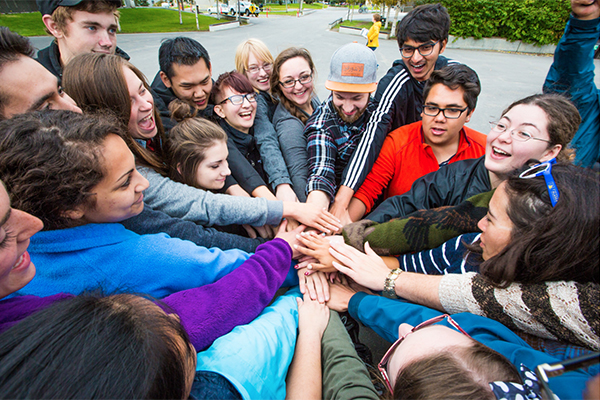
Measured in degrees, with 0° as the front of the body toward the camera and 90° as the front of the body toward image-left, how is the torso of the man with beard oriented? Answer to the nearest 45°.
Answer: approximately 0°

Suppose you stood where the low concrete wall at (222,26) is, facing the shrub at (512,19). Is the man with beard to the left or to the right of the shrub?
right

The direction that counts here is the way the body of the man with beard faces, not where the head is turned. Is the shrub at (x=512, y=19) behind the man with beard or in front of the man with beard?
behind

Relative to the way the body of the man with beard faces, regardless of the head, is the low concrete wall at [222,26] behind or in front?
behind
